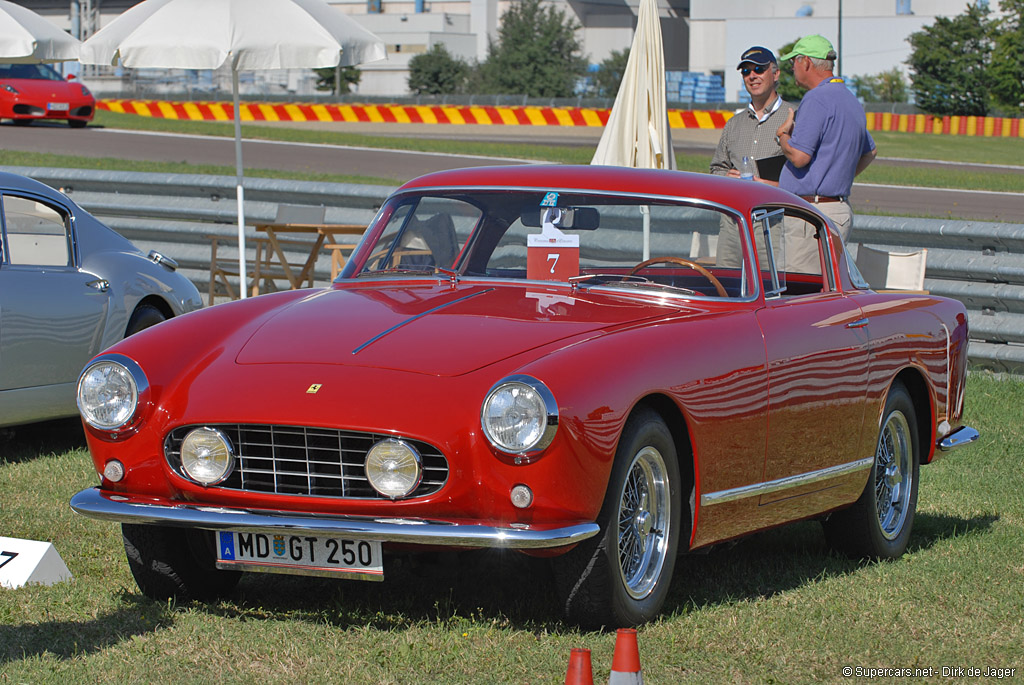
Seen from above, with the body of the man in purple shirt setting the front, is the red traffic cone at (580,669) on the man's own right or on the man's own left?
on the man's own left

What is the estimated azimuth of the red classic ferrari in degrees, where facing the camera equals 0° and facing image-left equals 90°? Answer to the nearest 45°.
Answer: approximately 45°

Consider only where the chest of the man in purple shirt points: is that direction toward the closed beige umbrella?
yes

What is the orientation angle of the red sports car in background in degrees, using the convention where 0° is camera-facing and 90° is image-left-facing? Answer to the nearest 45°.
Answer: approximately 315°

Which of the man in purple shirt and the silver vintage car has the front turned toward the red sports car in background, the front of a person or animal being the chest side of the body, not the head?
the man in purple shirt

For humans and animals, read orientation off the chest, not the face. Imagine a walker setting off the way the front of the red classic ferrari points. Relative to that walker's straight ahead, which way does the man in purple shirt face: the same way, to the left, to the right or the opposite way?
to the right

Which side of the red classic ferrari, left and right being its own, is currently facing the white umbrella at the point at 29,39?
right

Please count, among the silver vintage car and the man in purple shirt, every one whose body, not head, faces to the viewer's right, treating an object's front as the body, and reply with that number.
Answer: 0

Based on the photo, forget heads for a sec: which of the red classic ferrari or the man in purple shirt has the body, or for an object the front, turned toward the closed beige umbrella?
the man in purple shirt

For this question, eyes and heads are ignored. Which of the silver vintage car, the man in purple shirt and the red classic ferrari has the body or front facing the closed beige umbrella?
the man in purple shirt
